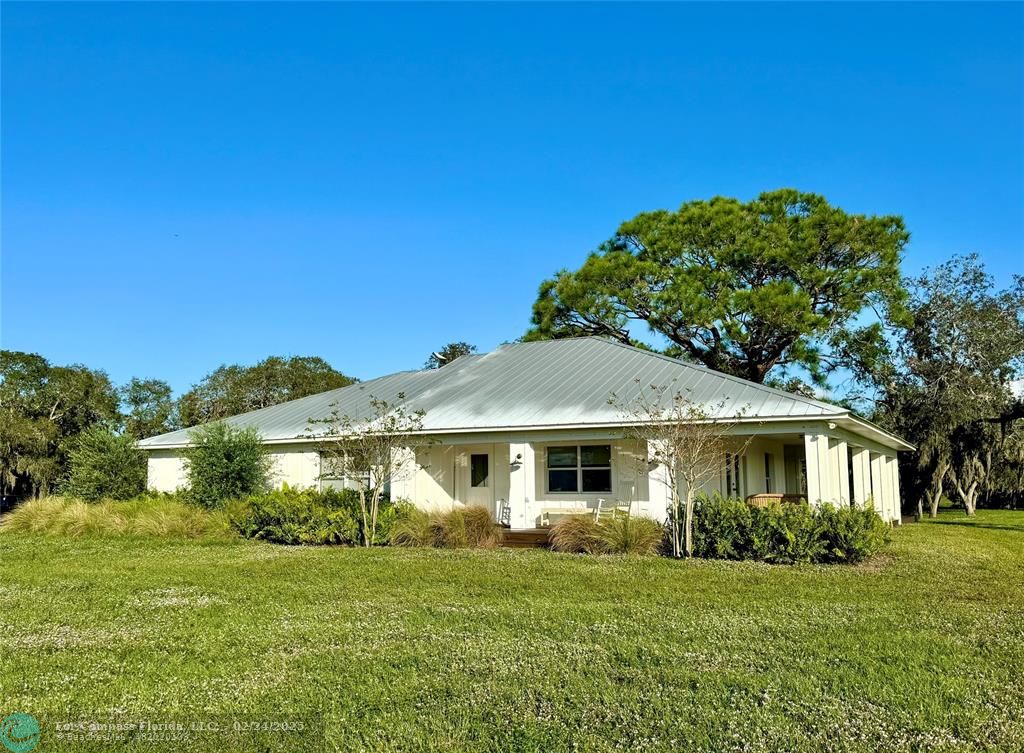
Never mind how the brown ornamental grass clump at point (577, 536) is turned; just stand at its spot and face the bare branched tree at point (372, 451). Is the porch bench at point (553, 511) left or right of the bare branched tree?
right

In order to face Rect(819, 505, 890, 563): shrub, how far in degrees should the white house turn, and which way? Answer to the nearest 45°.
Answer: approximately 45° to its left

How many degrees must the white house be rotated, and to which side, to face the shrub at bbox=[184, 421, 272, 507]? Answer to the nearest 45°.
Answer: approximately 90° to its right

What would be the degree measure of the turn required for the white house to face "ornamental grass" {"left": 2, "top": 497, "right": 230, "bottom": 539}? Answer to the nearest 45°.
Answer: approximately 90° to its right

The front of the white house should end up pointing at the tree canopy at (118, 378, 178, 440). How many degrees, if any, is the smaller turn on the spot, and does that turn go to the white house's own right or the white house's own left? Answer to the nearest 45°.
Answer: approximately 135° to the white house's own right

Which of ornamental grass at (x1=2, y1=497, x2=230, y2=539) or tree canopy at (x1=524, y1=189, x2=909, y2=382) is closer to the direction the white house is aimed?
the ornamental grass

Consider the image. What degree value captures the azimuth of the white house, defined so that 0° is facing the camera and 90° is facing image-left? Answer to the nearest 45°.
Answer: approximately 0°

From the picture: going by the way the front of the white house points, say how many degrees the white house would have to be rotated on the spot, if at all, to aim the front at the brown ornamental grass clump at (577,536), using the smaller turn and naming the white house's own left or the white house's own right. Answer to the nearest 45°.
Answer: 0° — it already faces it
